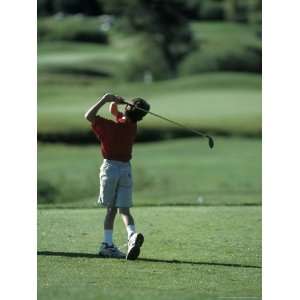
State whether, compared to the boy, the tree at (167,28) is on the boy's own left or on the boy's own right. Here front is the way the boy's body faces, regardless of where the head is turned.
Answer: on the boy's own right

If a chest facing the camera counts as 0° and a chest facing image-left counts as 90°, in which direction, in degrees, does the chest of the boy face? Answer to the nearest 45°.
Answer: approximately 135°
